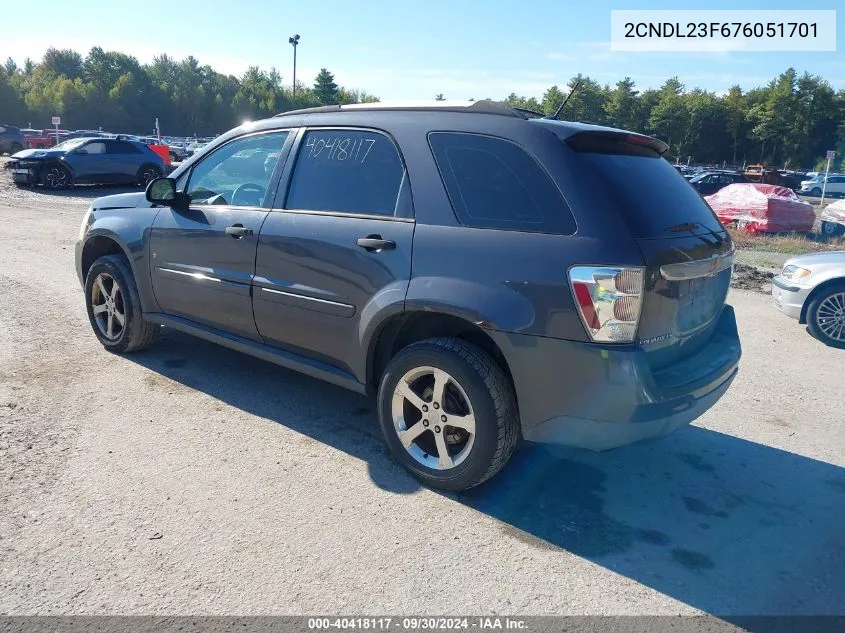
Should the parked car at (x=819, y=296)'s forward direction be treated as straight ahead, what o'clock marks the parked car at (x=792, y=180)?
the parked car at (x=792, y=180) is roughly at 3 o'clock from the parked car at (x=819, y=296).

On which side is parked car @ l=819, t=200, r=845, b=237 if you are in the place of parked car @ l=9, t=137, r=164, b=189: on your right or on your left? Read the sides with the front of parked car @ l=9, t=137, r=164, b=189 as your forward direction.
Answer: on your left

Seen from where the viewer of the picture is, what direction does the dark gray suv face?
facing away from the viewer and to the left of the viewer

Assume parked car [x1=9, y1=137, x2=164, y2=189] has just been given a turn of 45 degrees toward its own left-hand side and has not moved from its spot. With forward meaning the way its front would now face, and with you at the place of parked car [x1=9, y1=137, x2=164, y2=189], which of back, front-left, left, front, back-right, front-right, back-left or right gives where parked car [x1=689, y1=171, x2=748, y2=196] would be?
left

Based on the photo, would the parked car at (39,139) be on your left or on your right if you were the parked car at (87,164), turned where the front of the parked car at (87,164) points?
on your right

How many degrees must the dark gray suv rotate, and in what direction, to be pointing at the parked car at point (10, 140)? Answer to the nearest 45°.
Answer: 0° — it already faces it

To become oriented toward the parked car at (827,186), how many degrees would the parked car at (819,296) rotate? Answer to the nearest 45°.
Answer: approximately 90° to its right

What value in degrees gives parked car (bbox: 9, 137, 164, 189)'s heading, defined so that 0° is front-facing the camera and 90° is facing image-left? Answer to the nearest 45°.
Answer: approximately 45°

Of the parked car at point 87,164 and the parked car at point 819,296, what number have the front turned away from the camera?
0

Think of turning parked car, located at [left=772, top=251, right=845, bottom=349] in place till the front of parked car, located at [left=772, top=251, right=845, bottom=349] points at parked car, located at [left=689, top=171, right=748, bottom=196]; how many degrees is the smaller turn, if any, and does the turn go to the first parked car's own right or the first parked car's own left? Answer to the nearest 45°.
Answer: approximately 90° to the first parked car's own right

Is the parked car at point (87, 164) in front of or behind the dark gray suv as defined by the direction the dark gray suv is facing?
in front

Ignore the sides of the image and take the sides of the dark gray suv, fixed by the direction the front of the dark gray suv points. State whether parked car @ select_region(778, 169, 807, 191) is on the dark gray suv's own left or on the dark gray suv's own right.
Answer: on the dark gray suv's own right

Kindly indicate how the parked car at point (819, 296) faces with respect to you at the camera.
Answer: facing to the left of the viewer

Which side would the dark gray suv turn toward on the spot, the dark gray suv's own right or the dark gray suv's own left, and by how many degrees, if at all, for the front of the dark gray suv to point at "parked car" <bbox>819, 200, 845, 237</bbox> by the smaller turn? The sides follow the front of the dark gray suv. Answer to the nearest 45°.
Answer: approximately 90° to the dark gray suv's own right

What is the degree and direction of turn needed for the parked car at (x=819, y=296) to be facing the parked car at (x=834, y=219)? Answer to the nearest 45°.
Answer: approximately 90° to its right
